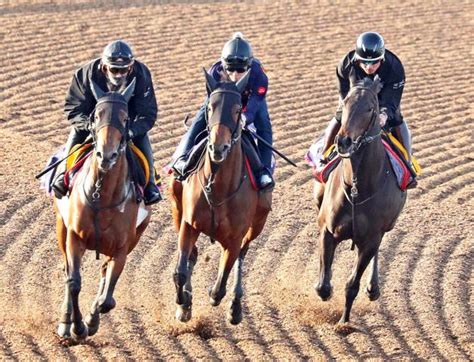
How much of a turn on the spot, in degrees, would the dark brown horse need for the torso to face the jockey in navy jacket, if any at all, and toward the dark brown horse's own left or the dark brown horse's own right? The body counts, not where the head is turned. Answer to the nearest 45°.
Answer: approximately 90° to the dark brown horse's own right

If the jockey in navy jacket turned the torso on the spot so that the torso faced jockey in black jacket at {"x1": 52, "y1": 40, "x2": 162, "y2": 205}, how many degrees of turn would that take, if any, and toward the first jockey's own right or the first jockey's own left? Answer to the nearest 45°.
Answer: approximately 90° to the first jockey's own right

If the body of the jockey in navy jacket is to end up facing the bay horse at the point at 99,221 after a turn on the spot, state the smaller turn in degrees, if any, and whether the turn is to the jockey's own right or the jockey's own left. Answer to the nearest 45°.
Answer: approximately 45° to the jockey's own right

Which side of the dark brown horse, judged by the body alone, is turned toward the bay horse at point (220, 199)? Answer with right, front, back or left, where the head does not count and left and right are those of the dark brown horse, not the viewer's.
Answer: right

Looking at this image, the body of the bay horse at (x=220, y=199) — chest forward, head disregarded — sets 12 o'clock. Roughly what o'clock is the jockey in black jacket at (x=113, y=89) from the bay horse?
The jockey in black jacket is roughly at 4 o'clock from the bay horse.

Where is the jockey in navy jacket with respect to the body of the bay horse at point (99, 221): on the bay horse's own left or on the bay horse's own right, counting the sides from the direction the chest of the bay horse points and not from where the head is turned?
on the bay horse's own left

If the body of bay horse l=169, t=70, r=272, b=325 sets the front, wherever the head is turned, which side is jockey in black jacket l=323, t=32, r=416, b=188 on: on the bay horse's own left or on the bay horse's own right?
on the bay horse's own left
